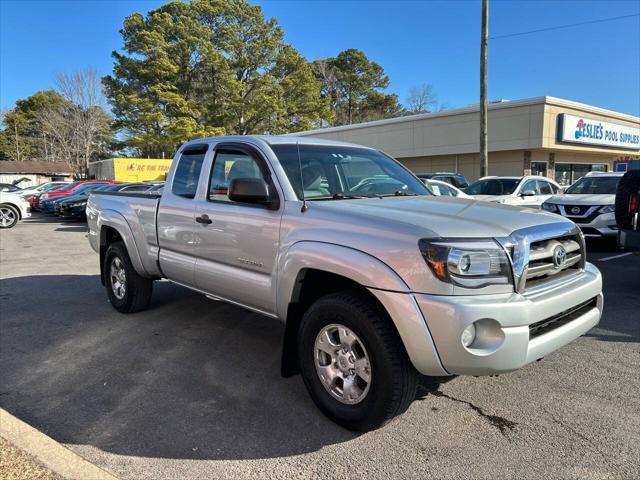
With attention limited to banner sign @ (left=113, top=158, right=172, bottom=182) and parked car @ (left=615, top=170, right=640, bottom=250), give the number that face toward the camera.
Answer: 1

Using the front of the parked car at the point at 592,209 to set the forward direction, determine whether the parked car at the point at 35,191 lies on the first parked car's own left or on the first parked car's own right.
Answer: on the first parked car's own right

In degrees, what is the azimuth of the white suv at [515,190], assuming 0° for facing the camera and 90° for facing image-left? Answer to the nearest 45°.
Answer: approximately 45°

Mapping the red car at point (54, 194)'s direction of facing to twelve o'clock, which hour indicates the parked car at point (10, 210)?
The parked car is roughly at 11 o'clock from the red car.

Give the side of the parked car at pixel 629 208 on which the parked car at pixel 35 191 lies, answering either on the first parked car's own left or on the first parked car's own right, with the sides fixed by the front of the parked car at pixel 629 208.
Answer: on the first parked car's own left

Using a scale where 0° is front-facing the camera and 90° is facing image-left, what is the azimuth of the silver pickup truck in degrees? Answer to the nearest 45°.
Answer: approximately 315°

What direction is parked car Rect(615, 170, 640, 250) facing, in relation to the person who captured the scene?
facing away from the viewer and to the right of the viewer
